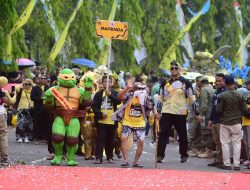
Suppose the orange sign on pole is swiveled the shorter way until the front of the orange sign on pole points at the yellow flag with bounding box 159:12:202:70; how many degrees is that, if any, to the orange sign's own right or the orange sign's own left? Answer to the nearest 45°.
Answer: approximately 180°

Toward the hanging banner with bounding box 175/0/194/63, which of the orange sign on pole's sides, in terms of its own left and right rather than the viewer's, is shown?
back

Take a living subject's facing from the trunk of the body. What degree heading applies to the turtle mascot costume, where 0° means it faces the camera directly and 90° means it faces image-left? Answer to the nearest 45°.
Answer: approximately 0°

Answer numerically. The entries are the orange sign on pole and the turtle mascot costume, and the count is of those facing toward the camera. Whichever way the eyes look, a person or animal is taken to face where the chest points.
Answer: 2

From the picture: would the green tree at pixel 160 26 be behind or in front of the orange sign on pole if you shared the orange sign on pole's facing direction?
behind

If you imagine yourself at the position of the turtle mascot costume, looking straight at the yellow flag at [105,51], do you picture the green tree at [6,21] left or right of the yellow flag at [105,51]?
left
